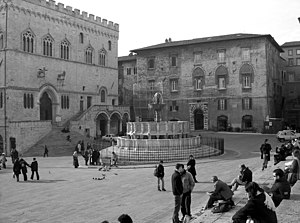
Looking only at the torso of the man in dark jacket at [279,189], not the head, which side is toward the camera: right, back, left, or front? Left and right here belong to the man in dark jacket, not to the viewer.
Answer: left

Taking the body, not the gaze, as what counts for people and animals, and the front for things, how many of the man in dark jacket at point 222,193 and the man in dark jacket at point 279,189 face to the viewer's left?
2

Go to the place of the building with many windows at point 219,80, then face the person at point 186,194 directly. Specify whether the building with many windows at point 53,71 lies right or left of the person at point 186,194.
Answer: right

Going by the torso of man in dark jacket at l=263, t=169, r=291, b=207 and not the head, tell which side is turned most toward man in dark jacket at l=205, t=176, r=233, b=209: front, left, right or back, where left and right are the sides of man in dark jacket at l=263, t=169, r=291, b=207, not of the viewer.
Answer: front

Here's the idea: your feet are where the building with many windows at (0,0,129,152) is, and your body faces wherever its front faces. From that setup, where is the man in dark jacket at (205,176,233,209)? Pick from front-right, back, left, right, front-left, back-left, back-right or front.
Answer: front-right

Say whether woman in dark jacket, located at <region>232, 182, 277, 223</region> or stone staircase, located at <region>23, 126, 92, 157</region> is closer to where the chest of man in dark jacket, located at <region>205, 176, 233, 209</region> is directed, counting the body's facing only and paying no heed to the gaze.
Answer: the stone staircase

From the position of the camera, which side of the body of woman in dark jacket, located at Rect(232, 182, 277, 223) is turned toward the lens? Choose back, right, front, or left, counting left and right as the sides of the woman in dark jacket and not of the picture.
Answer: left

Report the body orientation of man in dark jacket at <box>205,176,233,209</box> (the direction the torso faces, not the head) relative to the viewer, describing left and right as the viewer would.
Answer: facing to the left of the viewer

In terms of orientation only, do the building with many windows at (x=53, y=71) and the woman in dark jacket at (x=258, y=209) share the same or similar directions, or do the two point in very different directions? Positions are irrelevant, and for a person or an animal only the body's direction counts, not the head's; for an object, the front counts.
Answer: very different directions

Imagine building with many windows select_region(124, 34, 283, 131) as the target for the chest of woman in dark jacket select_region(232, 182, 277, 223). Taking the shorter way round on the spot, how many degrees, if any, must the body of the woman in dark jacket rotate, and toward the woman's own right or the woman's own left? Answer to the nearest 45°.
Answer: approximately 90° to the woman's own right

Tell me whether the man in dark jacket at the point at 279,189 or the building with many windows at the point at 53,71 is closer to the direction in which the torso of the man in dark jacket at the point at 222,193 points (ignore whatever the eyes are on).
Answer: the building with many windows

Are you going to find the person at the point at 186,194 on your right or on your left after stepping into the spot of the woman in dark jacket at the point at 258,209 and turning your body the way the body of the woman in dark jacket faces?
on your right

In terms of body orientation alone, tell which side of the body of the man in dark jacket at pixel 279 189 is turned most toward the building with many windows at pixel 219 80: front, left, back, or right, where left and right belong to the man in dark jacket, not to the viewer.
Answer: right

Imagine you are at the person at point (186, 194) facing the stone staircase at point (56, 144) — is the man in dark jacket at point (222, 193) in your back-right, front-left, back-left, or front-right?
back-right
